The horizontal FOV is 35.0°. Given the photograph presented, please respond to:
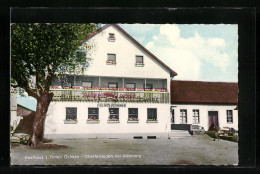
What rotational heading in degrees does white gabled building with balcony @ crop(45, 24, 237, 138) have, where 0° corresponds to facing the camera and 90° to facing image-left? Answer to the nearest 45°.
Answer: approximately 0°

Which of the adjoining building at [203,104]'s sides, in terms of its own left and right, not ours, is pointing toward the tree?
right
